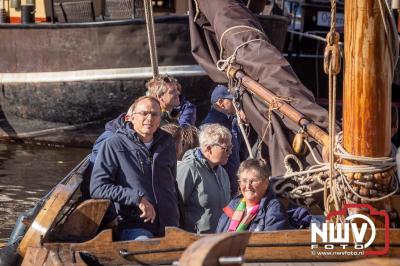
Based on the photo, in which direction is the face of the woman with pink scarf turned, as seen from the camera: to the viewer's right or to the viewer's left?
to the viewer's left

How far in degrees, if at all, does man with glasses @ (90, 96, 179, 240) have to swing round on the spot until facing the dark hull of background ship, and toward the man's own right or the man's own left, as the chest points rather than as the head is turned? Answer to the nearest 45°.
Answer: approximately 135° to the man's own left

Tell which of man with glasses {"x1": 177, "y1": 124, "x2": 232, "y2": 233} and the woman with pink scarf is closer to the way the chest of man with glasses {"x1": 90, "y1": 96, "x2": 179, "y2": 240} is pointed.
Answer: the woman with pink scarf

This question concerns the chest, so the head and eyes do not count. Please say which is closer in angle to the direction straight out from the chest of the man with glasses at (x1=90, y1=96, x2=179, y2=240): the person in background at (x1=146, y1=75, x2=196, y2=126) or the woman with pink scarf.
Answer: the woman with pink scarf

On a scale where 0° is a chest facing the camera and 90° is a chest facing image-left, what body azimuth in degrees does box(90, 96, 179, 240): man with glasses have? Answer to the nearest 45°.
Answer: approximately 315°

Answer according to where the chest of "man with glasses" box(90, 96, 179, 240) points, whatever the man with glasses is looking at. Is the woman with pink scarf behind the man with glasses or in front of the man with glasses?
in front

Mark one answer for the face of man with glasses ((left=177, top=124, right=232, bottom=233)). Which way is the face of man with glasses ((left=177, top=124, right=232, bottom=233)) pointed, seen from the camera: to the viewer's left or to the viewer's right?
to the viewer's right

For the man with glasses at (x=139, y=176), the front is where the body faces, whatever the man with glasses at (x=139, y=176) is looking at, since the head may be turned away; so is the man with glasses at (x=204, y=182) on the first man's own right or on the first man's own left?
on the first man's own left

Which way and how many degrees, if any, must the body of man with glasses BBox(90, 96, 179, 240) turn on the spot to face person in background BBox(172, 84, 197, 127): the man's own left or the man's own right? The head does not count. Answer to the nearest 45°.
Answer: approximately 135° to the man's own left

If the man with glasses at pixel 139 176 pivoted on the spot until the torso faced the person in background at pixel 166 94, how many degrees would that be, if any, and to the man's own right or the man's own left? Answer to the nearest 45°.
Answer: approximately 135° to the man's own left

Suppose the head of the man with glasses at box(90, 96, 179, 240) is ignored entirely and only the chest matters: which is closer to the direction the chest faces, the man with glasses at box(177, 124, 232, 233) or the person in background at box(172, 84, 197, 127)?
the man with glasses
